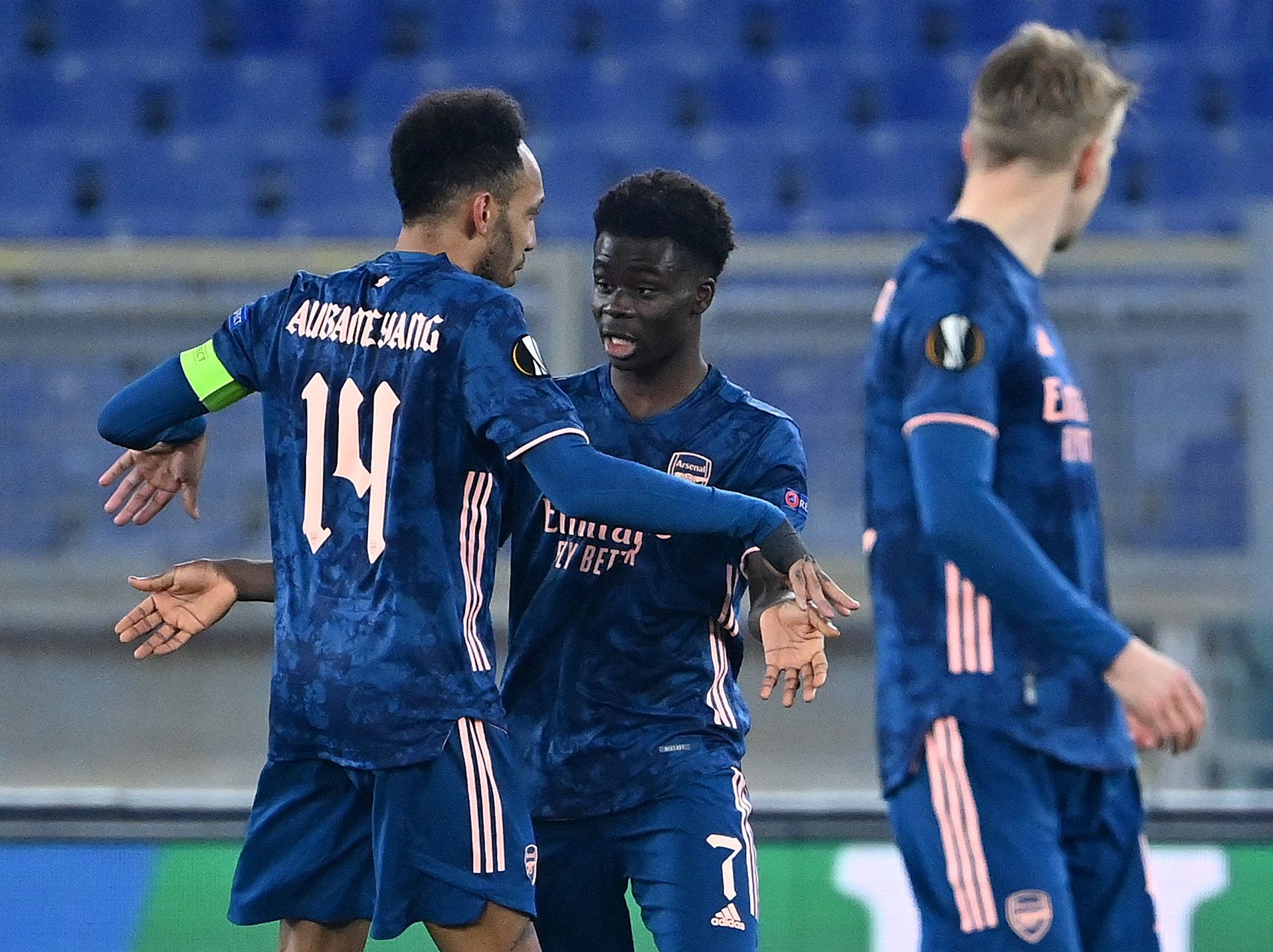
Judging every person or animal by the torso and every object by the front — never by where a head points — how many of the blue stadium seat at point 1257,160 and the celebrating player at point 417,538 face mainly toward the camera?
1
